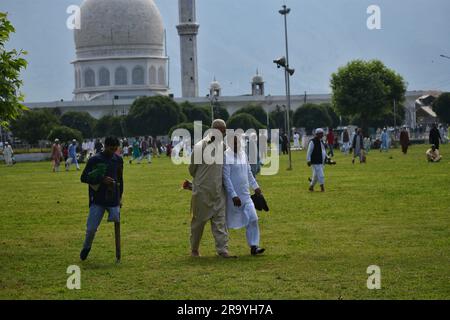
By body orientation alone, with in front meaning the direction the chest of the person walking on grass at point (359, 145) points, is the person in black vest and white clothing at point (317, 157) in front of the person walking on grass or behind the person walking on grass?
in front

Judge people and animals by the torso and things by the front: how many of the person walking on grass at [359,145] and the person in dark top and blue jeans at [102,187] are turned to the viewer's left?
0

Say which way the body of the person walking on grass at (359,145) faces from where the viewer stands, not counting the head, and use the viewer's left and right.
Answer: facing the viewer

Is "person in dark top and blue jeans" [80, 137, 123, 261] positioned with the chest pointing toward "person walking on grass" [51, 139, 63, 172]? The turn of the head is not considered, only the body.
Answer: no

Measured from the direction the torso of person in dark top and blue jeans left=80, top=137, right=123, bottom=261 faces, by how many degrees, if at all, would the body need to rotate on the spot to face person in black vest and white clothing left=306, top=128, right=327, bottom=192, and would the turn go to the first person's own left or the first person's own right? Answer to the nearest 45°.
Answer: approximately 90° to the first person's own left

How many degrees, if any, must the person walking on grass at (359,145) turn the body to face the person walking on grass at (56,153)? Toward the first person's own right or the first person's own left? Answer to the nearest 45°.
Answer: approximately 90° to the first person's own right

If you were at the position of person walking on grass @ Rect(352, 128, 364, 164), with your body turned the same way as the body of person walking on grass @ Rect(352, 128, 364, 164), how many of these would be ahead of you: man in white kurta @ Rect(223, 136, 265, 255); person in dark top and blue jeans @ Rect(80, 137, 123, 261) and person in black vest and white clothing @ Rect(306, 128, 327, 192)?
3

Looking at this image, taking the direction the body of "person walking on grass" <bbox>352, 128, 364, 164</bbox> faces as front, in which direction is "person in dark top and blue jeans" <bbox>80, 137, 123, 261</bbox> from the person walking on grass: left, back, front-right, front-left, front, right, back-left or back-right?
front

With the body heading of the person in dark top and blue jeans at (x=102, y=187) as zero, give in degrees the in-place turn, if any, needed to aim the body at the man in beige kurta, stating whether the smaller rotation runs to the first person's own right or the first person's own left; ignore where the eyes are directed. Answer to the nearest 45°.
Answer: approximately 45° to the first person's own left

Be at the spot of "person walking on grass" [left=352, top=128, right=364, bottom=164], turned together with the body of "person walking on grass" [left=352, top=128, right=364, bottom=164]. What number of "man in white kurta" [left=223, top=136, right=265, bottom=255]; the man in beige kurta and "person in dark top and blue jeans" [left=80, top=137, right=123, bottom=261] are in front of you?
3

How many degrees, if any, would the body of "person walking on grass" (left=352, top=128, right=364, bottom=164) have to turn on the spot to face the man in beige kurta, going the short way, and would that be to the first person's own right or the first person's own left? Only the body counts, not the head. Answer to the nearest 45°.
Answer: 0° — they already face them

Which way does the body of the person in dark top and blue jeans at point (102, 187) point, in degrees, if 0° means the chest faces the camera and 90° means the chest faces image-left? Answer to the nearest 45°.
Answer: approximately 315°
